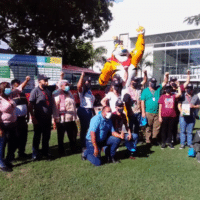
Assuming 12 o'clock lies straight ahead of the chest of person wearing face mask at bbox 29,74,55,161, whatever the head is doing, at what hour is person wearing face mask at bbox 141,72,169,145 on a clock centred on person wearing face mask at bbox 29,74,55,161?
person wearing face mask at bbox 141,72,169,145 is roughly at 10 o'clock from person wearing face mask at bbox 29,74,55,161.

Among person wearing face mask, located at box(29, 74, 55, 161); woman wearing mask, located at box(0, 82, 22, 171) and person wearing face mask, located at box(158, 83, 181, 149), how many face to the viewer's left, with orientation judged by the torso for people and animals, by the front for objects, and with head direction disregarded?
0

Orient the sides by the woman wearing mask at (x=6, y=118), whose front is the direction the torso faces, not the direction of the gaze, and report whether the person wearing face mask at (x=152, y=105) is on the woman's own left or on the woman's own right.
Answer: on the woman's own left

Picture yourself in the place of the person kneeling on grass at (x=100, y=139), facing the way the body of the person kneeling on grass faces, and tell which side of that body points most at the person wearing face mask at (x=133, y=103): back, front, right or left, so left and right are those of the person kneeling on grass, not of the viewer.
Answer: left

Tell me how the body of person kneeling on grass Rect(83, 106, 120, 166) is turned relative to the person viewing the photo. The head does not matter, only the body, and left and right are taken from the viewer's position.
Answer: facing the viewer and to the right of the viewer

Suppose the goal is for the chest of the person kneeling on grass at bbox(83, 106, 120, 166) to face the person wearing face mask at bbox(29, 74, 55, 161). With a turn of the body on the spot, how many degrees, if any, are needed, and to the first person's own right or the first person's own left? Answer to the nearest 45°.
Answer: approximately 135° to the first person's own right

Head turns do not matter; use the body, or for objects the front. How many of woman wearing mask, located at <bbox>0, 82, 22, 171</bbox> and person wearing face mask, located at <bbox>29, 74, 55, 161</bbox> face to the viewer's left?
0

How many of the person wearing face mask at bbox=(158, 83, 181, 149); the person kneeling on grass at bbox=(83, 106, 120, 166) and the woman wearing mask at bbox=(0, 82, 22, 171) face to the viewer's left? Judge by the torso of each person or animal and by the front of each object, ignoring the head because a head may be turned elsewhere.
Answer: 0

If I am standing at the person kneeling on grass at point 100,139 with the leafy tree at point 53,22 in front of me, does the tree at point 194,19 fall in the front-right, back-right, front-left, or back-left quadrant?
front-right

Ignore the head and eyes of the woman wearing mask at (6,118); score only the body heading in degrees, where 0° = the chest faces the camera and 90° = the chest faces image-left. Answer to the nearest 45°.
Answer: approximately 315°

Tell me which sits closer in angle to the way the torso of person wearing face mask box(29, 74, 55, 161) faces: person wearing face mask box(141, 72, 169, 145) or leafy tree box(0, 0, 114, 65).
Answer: the person wearing face mask

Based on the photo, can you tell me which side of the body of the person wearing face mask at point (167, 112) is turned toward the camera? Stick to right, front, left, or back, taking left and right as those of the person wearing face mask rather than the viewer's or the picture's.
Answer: front

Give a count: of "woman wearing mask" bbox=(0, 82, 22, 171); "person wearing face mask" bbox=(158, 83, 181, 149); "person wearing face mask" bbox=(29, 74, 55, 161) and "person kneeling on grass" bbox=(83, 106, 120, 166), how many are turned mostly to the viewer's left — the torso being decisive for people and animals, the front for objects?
0

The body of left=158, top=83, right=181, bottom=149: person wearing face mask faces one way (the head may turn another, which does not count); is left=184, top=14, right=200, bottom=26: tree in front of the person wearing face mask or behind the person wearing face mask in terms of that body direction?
behind

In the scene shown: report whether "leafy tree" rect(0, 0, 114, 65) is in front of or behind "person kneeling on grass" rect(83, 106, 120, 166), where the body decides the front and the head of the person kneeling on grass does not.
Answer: behind

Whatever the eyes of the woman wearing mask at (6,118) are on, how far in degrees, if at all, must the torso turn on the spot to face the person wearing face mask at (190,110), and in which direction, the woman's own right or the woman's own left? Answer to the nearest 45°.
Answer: approximately 45° to the woman's own left

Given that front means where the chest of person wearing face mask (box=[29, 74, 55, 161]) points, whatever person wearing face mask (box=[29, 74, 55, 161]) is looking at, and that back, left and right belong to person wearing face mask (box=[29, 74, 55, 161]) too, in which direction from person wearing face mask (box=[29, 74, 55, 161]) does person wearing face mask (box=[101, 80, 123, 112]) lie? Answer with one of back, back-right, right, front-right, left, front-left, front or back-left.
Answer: front-left
